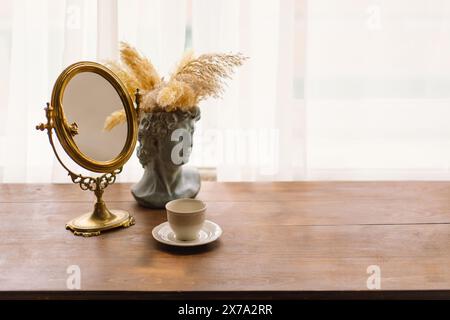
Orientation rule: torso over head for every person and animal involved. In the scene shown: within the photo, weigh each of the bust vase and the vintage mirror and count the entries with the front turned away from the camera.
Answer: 0

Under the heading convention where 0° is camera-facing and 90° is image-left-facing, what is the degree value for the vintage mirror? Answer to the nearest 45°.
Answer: approximately 315°

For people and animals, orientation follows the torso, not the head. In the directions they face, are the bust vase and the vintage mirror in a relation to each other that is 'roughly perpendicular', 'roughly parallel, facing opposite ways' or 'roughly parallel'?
roughly parallel

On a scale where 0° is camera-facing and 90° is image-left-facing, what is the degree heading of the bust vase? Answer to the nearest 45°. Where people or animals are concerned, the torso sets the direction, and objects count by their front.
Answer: approximately 315°

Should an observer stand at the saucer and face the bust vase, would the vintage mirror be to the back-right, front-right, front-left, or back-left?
front-left
